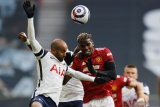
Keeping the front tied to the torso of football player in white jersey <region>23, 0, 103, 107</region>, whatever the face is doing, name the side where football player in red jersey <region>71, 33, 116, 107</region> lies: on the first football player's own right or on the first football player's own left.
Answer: on the first football player's own left

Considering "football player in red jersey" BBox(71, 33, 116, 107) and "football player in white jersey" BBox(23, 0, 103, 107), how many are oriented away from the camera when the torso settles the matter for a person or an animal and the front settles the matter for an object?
0

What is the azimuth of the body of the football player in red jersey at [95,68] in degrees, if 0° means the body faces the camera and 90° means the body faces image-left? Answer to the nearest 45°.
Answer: approximately 0°
